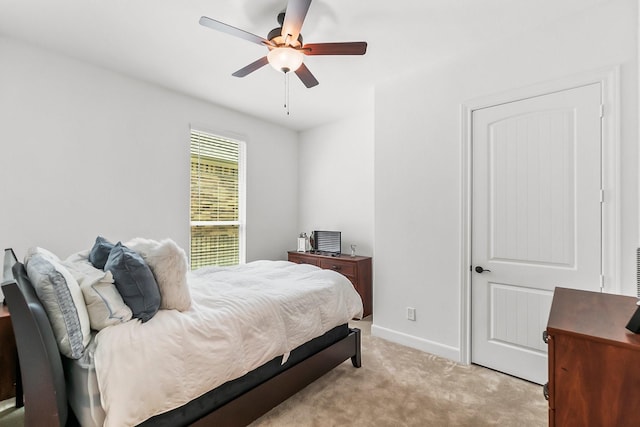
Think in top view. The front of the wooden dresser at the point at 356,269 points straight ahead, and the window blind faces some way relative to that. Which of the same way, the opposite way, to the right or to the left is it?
to the left

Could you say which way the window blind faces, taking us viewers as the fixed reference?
facing the viewer and to the right of the viewer

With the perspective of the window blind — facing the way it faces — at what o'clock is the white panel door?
The white panel door is roughly at 12 o'clock from the window blind.

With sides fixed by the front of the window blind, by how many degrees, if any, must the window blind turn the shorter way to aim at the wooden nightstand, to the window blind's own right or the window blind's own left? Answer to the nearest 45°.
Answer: approximately 90° to the window blind's own right

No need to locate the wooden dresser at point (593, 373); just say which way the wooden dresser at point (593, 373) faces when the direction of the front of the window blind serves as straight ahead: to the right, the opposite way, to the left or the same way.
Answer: the opposite way

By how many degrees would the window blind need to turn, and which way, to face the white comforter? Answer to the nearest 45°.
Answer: approximately 45° to its right

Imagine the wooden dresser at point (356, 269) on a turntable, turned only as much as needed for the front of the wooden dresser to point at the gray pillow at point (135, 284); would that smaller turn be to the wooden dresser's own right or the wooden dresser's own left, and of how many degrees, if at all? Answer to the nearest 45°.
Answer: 0° — it already faces it

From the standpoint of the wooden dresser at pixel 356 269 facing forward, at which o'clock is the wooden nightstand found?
The wooden nightstand is roughly at 12 o'clock from the wooden dresser.

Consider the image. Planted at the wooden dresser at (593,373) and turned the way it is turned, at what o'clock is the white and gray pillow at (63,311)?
The white and gray pillow is roughly at 11 o'clock from the wooden dresser.

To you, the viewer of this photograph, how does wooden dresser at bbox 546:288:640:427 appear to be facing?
facing to the left of the viewer

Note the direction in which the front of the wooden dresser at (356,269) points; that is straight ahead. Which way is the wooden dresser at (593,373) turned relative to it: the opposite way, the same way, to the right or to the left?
to the right

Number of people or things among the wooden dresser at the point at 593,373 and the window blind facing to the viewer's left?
1

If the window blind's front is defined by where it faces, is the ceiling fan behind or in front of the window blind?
in front

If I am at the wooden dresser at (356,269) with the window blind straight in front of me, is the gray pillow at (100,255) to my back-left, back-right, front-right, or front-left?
front-left

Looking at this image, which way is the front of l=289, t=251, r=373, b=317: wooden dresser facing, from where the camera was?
facing the viewer and to the left of the viewer
